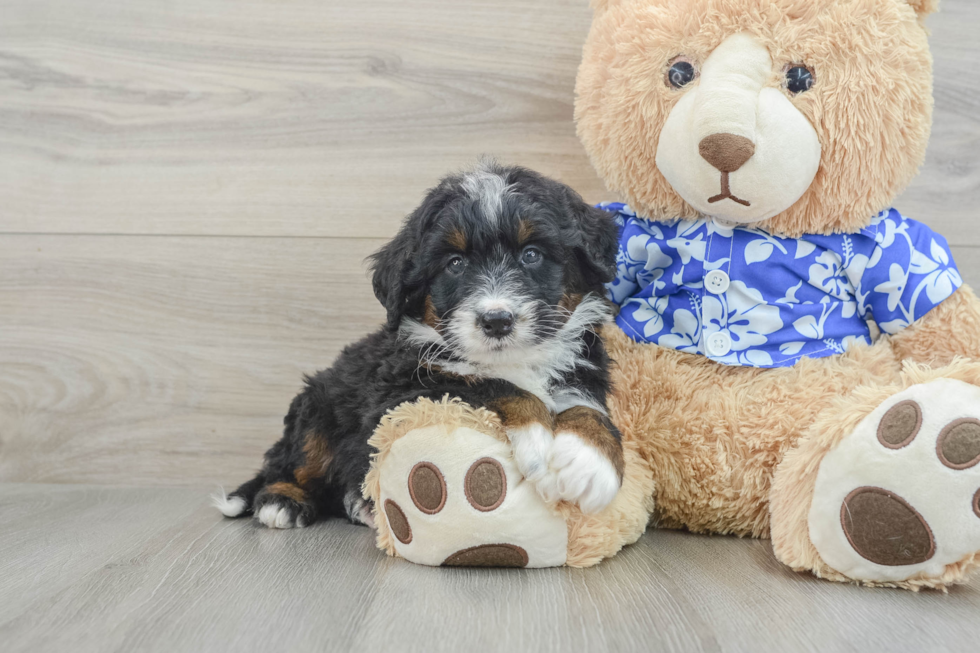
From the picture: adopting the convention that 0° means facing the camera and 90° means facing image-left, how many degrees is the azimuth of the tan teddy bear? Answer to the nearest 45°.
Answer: approximately 0°

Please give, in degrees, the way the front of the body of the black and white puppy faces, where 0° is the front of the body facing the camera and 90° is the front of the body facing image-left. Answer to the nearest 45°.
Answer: approximately 315°
